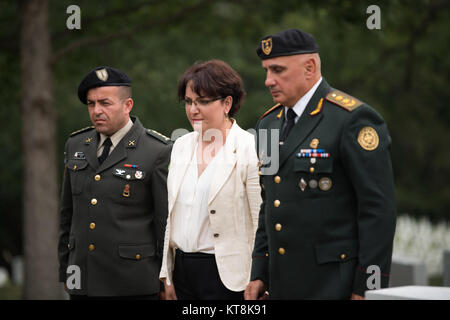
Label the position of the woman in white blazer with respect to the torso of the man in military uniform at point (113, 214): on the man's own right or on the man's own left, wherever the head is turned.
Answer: on the man's own left

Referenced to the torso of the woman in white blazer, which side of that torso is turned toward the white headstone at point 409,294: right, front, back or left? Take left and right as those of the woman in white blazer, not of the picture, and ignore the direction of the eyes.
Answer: left

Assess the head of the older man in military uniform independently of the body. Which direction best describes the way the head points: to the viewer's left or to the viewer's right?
to the viewer's left

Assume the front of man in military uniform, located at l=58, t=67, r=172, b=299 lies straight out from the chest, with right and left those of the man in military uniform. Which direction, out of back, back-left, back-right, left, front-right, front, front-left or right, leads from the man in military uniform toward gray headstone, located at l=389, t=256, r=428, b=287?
back

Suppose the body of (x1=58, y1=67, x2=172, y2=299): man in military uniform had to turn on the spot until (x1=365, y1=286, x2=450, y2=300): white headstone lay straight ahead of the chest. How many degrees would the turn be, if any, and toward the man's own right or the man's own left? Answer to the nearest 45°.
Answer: approximately 90° to the man's own left

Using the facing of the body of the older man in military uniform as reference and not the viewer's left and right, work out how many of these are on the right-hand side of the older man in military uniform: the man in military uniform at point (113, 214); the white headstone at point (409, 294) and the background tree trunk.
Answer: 2

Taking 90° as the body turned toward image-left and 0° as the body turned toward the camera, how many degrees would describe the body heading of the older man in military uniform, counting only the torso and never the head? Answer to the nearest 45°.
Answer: approximately 45°

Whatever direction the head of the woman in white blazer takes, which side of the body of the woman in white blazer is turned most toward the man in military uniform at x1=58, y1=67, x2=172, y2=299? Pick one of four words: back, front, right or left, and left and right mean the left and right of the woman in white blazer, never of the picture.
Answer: right

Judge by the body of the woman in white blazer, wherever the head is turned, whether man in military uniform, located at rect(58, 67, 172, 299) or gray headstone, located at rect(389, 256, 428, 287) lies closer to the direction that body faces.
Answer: the man in military uniform
